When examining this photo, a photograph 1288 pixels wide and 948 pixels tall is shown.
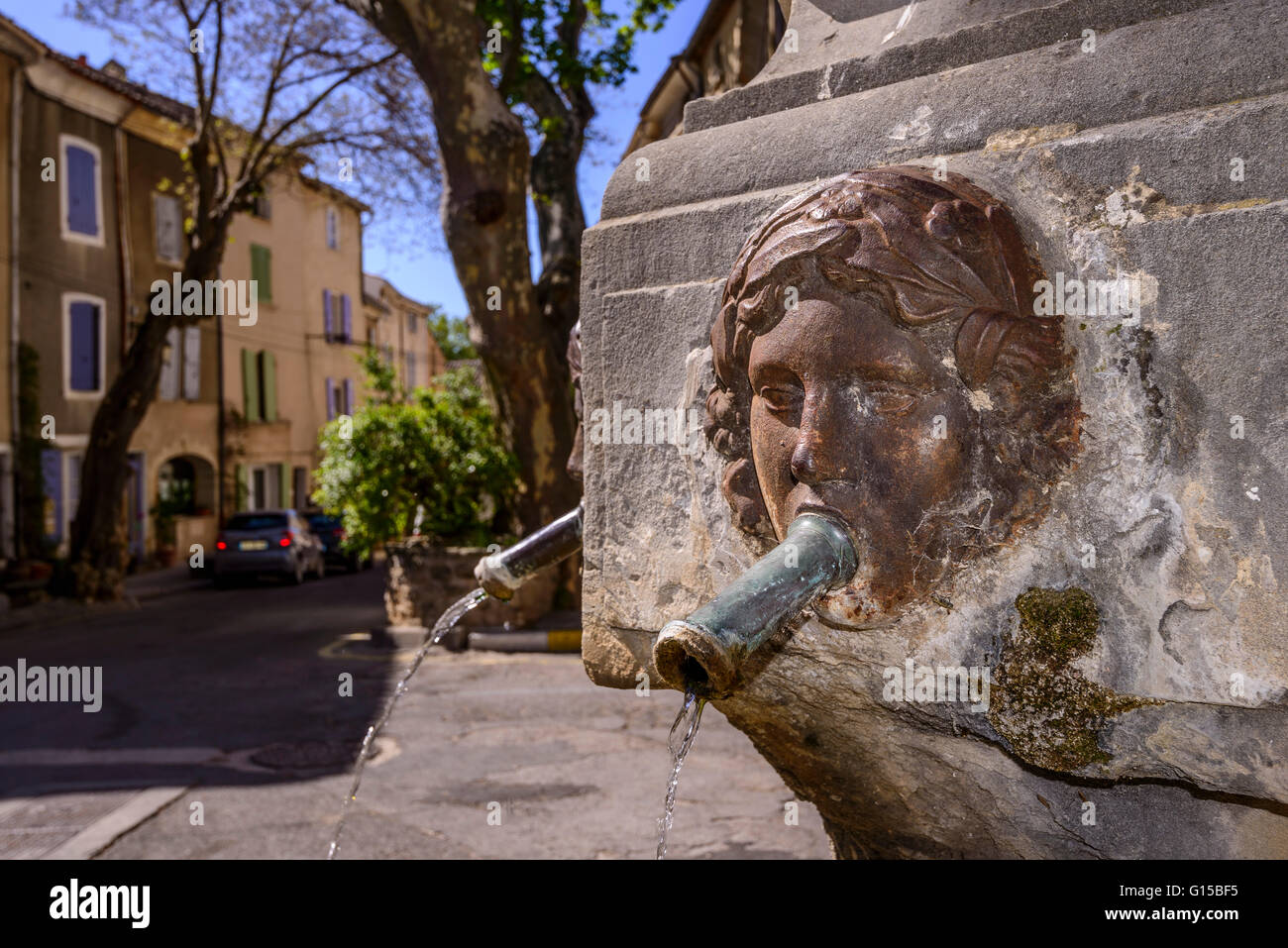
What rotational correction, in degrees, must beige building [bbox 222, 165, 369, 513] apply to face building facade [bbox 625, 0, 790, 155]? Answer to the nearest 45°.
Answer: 0° — it already faces it

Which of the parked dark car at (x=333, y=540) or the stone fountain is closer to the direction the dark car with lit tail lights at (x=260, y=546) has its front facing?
the parked dark car

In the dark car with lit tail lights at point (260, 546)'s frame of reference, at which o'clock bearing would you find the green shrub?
The green shrub is roughly at 4 o'clock from the dark car with lit tail lights.

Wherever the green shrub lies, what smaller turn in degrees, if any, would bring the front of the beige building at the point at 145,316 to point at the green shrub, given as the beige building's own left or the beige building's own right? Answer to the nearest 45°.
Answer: approximately 45° to the beige building's own right

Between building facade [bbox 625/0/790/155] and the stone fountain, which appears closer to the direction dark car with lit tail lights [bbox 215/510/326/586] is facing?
the building facade

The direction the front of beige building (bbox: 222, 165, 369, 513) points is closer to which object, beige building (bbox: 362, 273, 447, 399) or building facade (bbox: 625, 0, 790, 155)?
the building facade

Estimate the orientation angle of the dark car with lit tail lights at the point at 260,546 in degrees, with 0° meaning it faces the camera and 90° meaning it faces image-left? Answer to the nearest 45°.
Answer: approximately 225°

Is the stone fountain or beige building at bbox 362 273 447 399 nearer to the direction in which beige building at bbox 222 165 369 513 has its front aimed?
the stone fountain

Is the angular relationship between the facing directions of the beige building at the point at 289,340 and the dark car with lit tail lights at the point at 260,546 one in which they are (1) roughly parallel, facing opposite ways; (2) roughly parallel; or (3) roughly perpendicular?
roughly perpendicular
